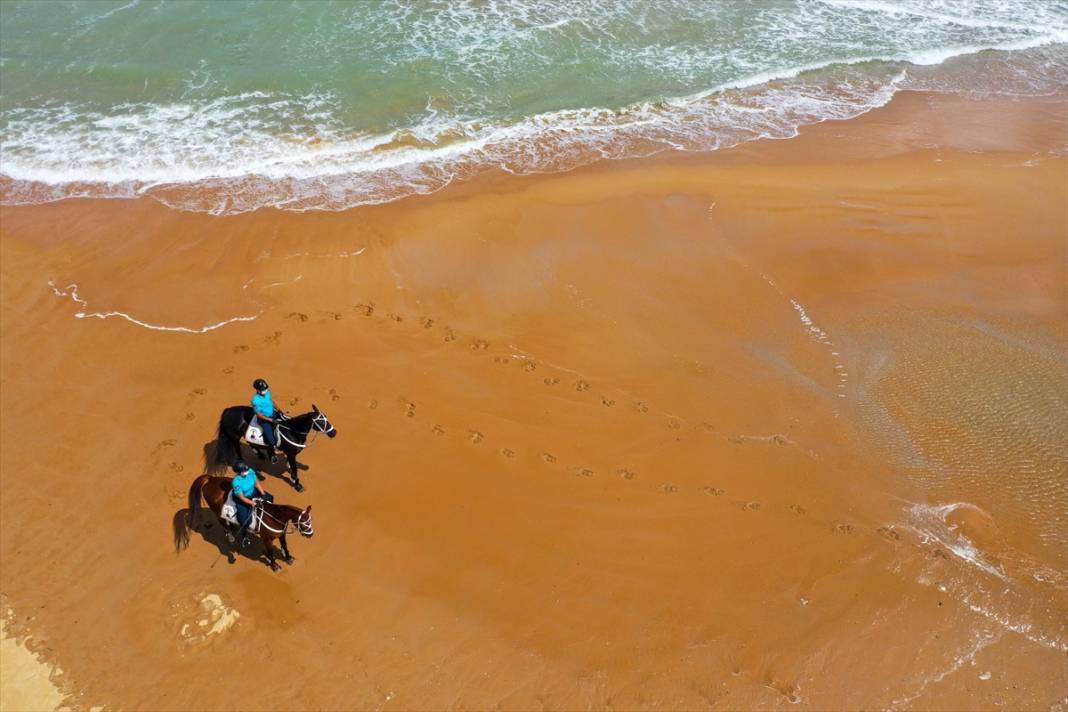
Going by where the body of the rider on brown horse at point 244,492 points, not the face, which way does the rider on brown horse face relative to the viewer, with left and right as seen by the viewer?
facing the viewer and to the right of the viewer

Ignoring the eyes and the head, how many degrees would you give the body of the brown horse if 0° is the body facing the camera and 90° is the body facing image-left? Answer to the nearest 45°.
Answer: approximately 315°

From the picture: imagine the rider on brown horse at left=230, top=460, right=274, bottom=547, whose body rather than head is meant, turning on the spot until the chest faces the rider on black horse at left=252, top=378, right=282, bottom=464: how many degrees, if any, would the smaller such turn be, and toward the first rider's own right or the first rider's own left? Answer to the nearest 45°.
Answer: approximately 135° to the first rider's own left
